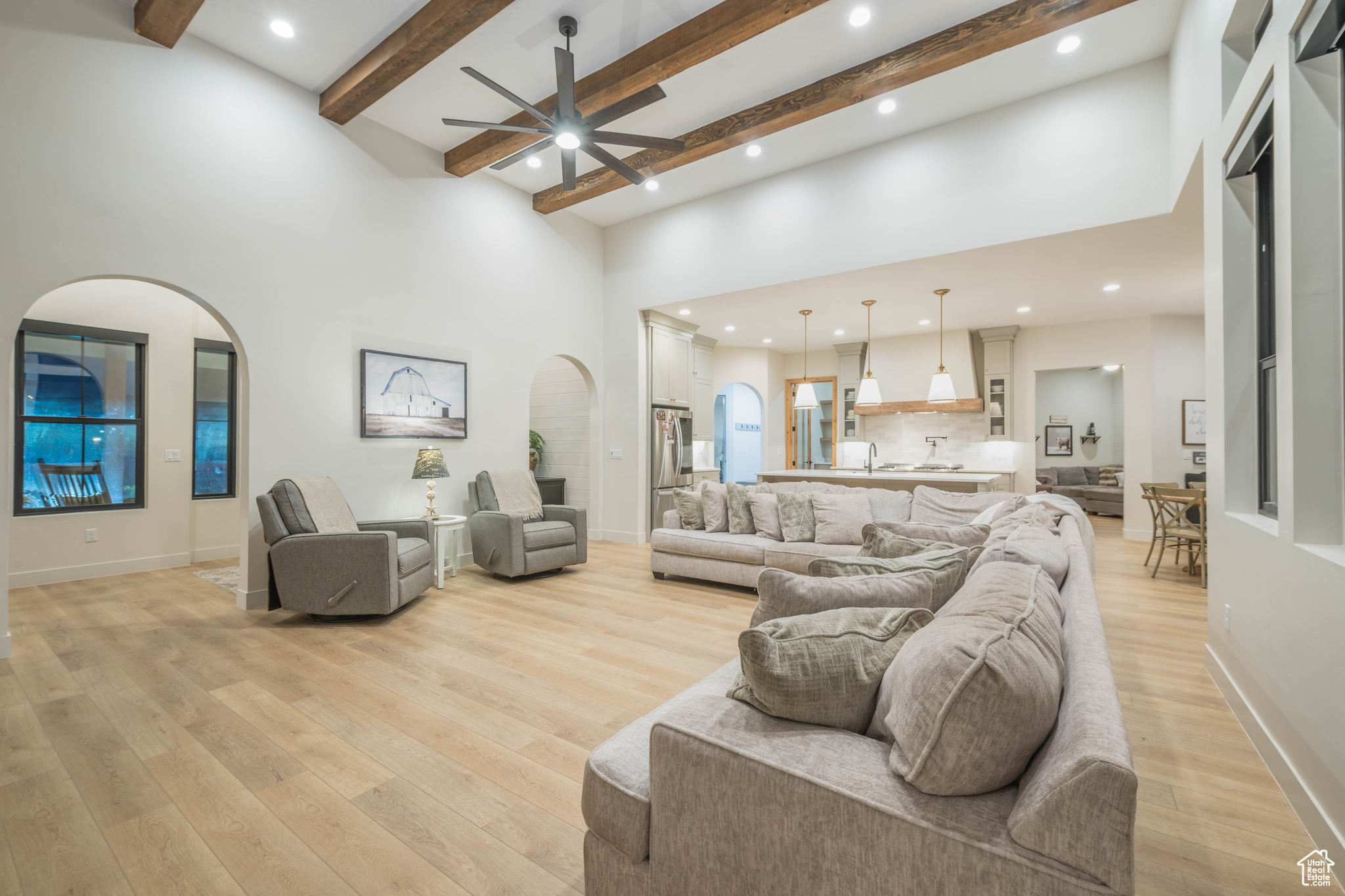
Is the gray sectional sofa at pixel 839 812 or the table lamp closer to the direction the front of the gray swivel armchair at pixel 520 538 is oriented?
the gray sectional sofa

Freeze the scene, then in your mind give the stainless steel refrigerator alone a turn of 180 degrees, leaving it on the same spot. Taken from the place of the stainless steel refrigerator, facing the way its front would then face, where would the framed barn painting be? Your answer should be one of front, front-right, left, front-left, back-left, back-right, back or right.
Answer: left

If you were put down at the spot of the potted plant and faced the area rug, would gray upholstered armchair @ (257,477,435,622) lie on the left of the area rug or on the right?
left

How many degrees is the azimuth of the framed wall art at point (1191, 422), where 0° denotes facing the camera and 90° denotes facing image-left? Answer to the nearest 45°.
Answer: approximately 0°

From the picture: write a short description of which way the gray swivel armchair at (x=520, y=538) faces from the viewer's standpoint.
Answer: facing the viewer and to the right of the viewer

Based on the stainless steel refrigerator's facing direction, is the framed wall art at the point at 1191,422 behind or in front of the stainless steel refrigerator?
in front

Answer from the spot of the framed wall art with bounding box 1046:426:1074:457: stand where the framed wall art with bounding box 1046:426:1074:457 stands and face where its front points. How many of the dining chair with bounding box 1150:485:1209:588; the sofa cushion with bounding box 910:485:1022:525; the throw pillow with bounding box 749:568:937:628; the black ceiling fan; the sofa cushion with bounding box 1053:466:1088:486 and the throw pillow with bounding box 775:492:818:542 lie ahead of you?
6

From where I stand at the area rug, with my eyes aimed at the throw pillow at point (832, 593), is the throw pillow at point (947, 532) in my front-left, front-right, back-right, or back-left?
front-left

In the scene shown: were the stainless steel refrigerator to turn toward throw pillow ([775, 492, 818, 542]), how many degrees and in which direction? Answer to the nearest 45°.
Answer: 0° — it already faces it

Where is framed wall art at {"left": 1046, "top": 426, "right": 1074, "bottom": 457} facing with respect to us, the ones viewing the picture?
facing the viewer

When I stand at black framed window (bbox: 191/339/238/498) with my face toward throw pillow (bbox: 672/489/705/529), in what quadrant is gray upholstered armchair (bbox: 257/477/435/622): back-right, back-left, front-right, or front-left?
front-right

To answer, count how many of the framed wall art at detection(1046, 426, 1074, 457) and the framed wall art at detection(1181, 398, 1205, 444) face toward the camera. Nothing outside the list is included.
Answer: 2

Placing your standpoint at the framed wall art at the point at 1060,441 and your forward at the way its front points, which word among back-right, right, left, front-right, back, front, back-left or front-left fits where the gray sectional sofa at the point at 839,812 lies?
front

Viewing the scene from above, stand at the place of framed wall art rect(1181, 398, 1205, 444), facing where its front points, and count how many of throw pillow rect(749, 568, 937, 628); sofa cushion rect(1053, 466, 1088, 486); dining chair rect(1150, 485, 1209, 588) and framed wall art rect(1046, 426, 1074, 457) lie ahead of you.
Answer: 2

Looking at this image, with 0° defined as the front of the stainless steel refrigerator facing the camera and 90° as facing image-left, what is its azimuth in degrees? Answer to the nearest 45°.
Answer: approximately 315°

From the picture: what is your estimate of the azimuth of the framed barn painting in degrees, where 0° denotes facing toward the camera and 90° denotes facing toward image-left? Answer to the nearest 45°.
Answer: approximately 315°
